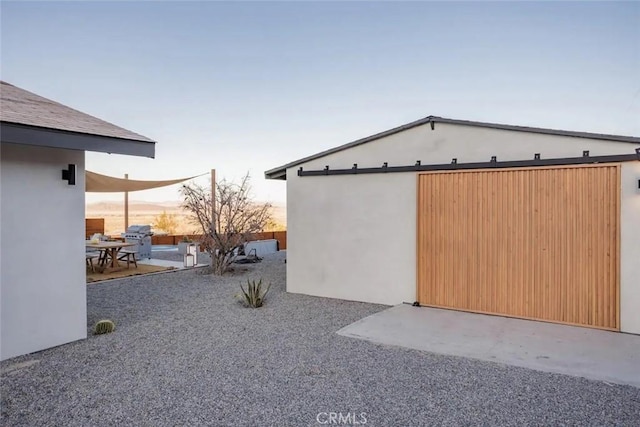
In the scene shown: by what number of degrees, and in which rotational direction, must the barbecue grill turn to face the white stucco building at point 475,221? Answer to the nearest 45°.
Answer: approximately 90° to its left

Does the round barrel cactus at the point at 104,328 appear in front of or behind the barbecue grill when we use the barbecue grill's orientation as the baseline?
in front

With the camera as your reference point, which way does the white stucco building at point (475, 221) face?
facing the viewer and to the left of the viewer

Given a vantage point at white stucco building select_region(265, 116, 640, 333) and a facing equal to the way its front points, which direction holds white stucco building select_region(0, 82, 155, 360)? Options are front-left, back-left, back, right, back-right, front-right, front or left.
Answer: front

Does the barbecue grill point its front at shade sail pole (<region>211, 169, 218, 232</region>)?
no

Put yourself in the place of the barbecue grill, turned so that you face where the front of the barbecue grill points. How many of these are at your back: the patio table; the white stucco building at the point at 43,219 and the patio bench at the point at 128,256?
0

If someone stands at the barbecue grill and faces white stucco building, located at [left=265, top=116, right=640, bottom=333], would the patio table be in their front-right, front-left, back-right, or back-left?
front-right

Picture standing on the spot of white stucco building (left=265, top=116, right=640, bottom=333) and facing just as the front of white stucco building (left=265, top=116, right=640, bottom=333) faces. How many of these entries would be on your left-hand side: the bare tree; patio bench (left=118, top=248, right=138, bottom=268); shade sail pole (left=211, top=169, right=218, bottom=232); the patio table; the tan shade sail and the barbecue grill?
0

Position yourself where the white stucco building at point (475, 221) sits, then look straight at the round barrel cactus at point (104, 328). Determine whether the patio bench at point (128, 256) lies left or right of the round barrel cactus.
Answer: right

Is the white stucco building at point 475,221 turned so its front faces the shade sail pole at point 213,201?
no

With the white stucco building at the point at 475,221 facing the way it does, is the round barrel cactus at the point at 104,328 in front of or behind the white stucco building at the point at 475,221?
in front

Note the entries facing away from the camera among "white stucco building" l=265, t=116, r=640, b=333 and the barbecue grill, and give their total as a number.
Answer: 0

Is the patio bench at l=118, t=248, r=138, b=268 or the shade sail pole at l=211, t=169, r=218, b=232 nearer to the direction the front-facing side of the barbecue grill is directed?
the patio bench

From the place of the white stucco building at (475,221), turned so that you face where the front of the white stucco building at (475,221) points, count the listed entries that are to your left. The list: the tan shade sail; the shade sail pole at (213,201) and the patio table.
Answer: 0

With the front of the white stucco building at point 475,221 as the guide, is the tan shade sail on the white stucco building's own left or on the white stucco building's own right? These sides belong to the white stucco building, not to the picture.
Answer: on the white stucco building's own right

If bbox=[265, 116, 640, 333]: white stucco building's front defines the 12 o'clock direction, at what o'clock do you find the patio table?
The patio table is roughly at 2 o'clock from the white stucco building.

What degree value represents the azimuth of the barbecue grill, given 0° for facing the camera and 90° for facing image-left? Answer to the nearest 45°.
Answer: approximately 45°

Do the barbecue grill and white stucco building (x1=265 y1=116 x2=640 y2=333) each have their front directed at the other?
no

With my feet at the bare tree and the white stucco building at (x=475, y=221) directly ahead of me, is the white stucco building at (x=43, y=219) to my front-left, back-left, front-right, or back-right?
front-right

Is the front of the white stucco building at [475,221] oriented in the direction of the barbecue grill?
no
